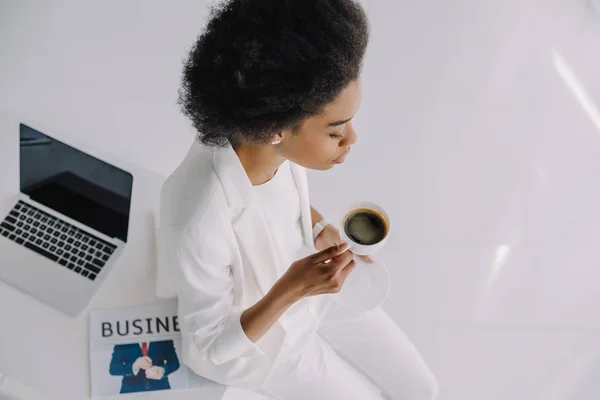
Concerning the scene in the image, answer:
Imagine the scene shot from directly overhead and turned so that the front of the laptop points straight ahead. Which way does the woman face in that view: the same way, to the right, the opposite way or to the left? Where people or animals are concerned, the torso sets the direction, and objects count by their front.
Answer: to the left

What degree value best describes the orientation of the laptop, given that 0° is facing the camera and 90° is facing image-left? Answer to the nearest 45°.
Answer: approximately 45°

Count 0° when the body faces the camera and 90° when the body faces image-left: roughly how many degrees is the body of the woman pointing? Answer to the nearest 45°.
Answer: approximately 315°

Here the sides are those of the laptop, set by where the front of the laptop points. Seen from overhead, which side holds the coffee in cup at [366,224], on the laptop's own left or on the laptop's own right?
on the laptop's own left

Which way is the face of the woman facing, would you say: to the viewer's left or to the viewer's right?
to the viewer's right

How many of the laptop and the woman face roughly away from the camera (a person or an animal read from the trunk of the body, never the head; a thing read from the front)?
0
